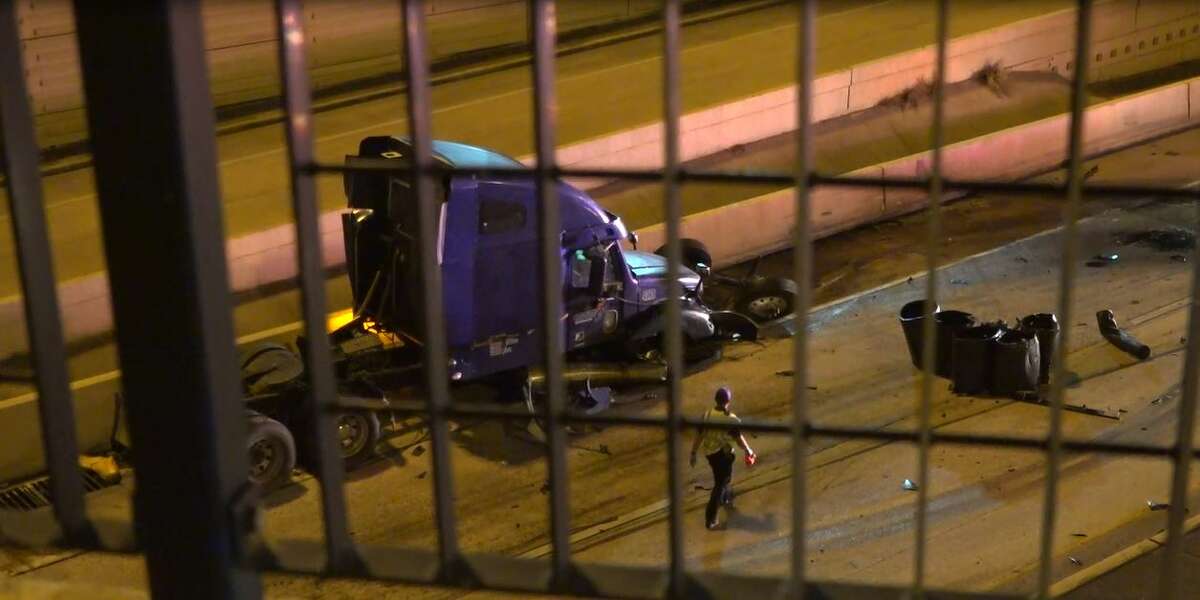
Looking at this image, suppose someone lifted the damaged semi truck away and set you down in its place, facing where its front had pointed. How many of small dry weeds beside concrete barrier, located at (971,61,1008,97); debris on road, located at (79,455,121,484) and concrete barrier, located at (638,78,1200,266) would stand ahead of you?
2

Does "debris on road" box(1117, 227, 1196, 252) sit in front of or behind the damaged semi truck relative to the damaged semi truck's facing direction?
in front

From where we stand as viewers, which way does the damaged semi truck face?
facing away from the viewer and to the right of the viewer

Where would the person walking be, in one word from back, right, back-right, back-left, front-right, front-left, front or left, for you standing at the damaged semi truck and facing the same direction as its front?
right

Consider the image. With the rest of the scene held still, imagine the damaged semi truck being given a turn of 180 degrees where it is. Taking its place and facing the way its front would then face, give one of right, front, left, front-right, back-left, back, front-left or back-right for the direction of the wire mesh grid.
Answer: front-left

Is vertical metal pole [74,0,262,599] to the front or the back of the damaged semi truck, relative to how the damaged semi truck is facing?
to the back

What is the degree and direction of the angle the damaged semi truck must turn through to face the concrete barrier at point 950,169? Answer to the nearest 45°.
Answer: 0° — it already faces it

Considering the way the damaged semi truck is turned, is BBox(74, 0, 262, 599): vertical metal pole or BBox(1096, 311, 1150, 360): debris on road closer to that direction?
the debris on road

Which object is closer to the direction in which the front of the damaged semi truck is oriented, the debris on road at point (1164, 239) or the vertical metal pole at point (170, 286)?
the debris on road

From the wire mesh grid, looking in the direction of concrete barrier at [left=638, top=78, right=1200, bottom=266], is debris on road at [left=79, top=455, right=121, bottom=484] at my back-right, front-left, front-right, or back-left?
front-left

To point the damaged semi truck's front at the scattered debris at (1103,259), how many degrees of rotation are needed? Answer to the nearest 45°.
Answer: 0° — it already faces it

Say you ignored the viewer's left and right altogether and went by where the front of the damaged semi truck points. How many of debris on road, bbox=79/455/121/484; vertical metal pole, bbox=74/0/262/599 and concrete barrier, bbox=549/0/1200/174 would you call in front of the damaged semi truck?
1

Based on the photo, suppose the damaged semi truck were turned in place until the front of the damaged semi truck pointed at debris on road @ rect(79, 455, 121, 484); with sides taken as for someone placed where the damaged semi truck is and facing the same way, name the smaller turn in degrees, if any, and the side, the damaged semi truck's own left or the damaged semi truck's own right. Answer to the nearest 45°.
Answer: approximately 135° to the damaged semi truck's own left

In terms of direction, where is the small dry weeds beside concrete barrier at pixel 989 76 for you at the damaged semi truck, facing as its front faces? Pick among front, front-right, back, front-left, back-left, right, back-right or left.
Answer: front

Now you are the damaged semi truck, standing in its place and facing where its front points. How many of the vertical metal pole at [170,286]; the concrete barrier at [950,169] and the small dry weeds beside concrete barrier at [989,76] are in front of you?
2

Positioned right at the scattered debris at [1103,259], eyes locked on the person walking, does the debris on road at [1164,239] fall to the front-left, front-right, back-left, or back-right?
back-left

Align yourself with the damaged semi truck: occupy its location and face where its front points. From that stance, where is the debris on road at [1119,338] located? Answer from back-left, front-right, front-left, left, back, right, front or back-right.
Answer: front-right
